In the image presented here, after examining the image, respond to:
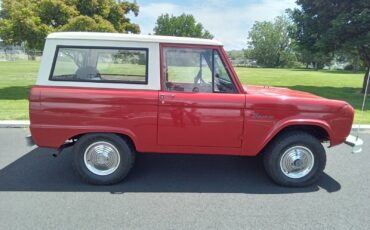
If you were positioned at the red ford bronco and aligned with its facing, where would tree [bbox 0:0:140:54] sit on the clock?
The tree is roughly at 8 o'clock from the red ford bronco.

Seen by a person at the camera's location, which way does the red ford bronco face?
facing to the right of the viewer

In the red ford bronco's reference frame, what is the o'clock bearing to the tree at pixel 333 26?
The tree is roughly at 10 o'clock from the red ford bronco.
